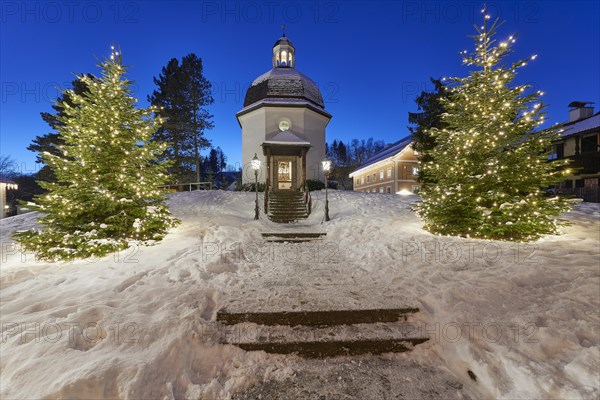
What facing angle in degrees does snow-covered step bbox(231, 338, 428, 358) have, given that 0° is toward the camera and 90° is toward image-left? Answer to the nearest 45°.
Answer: approximately 0°

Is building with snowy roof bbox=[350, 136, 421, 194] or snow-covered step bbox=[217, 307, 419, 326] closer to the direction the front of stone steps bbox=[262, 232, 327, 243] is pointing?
the snow-covered step

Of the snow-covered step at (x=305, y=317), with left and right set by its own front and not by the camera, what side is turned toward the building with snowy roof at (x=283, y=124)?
back

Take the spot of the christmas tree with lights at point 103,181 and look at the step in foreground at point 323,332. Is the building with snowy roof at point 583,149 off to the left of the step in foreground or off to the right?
left

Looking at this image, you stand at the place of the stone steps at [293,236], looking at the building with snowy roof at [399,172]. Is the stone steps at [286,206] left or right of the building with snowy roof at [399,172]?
left

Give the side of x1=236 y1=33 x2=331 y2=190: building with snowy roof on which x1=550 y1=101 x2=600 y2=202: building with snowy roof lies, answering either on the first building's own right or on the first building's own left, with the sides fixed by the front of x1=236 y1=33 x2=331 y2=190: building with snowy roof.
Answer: on the first building's own left

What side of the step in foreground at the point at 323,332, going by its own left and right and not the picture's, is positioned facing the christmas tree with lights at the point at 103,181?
right

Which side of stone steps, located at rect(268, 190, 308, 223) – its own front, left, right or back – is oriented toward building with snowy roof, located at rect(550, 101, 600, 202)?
left
